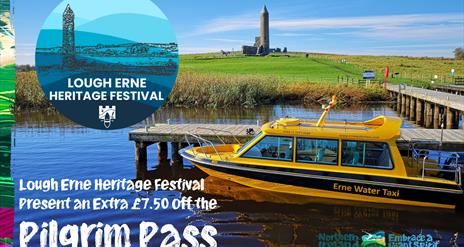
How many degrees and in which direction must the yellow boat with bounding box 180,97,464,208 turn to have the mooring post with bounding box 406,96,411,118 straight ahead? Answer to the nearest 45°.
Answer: approximately 90° to its right

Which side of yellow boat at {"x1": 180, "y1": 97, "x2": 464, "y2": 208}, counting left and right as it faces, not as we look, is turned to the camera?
left

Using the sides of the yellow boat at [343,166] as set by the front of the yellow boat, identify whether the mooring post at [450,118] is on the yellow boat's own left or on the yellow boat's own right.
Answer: on the yellow boat's own right

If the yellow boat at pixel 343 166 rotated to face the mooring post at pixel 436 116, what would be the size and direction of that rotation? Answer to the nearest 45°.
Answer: approximately 90° to its right

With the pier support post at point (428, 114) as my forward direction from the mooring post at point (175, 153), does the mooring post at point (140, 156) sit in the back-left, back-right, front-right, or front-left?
back-left

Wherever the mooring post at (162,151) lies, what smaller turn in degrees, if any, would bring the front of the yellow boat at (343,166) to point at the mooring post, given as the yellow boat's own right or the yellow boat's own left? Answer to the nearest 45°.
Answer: approximately 45° to the yellow boat's own right

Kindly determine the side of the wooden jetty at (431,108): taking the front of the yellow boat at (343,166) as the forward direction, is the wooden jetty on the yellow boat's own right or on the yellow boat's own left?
on the yellow boat's own right

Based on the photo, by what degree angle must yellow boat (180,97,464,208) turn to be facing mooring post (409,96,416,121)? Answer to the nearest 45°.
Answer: approximately 90° to its right

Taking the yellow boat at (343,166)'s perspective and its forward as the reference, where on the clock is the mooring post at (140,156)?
The mooring post is roughly at 1 o'clock from the yellow boat.
